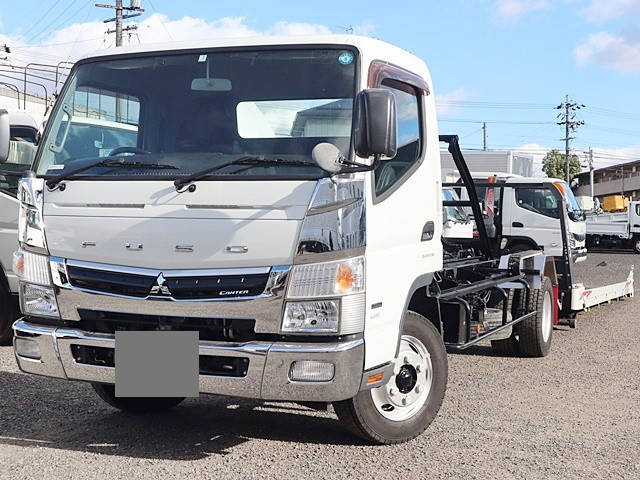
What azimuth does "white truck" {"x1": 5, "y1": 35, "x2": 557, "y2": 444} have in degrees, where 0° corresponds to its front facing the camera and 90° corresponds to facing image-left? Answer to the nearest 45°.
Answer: approximately 45°

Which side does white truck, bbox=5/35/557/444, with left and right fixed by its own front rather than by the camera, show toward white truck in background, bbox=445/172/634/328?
back

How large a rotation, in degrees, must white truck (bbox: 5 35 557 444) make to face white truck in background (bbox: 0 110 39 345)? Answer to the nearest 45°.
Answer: approximately 90° to its right

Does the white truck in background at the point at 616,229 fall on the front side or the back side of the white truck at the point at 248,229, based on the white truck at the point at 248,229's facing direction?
on the back side

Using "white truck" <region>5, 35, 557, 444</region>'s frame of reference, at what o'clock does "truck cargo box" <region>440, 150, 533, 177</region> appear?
The truck cargo box is roughly at 5 o'clock from the white truck.
